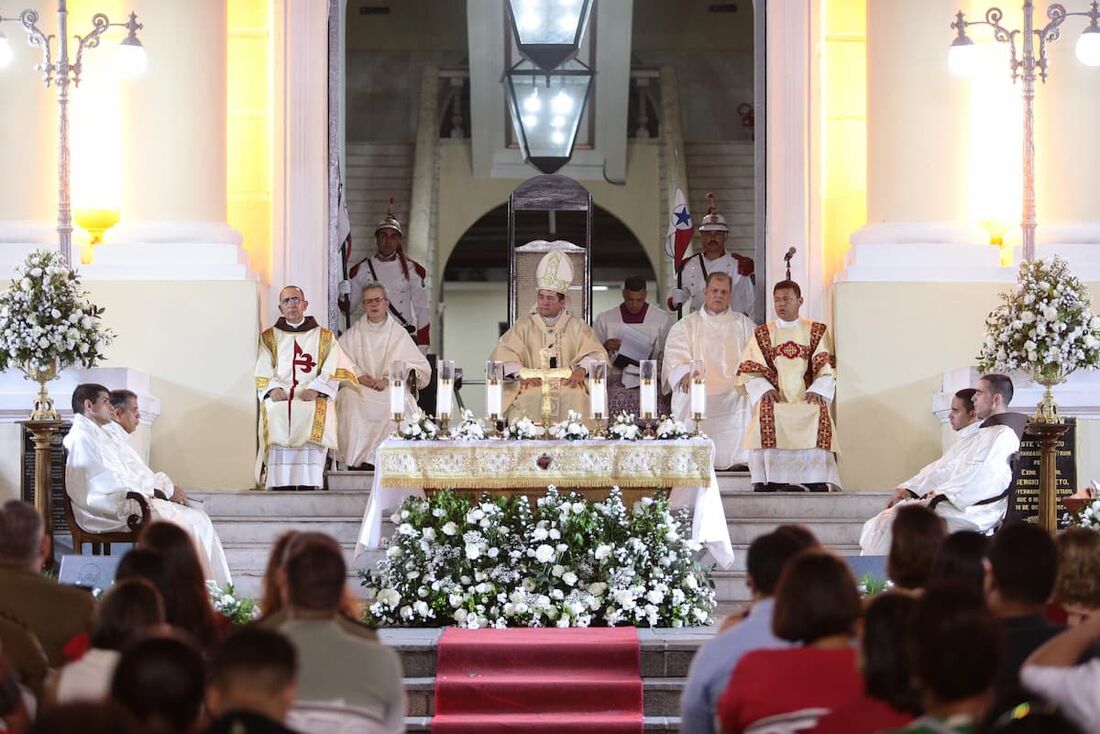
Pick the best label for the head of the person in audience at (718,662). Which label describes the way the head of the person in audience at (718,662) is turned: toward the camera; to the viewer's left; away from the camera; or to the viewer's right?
away from the camera

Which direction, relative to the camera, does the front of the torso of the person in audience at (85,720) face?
away from the camera

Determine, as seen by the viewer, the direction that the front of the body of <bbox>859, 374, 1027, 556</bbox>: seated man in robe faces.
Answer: to the viewer's left

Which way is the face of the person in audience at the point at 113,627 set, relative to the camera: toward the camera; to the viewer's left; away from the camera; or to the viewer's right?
away from the camera

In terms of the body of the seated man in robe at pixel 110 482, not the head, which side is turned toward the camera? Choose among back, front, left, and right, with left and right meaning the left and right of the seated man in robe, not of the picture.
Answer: right

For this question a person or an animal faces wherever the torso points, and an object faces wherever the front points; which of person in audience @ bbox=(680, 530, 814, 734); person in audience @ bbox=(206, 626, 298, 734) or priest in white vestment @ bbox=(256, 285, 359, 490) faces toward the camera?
the priest in white vestment

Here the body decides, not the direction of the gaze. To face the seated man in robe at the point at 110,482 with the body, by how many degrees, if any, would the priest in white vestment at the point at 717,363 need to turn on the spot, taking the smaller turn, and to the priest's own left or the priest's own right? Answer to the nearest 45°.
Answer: approximately 45° to the priest's own right

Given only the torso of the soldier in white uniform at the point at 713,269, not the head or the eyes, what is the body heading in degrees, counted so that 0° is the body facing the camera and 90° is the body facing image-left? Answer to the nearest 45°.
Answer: approximately 0°

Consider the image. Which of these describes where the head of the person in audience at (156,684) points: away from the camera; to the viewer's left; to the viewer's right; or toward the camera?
away from the camera

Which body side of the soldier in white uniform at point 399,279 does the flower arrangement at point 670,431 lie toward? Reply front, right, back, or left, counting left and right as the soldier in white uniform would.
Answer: front

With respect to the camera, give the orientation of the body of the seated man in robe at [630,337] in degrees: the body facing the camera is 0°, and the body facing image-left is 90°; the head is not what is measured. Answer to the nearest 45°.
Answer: approximately 0°

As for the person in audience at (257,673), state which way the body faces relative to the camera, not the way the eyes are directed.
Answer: away from the camera

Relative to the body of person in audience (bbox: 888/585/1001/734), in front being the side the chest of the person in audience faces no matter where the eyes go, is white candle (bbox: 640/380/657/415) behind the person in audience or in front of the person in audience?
in front
